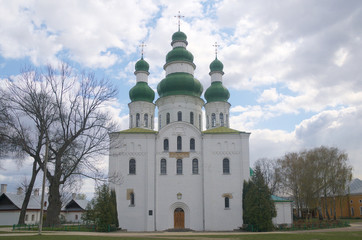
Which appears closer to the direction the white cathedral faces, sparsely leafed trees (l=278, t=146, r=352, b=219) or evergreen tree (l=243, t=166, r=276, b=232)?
the evergreen tree

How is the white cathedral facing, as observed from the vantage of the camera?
facing the viewer

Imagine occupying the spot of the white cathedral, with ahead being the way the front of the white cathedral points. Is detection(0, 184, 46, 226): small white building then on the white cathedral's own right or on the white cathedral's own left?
on the white cathedral's own right

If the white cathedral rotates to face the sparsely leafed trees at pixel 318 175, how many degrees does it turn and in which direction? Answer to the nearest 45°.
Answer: approximately 135° to its left

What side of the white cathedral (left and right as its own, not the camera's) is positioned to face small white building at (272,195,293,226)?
left

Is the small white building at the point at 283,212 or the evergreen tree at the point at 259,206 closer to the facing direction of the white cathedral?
the evergreen tree
